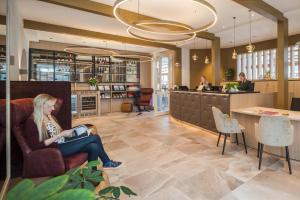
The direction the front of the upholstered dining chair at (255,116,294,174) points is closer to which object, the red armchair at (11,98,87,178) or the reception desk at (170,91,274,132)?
the reception desk

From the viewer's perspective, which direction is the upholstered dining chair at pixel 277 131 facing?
away from the camera

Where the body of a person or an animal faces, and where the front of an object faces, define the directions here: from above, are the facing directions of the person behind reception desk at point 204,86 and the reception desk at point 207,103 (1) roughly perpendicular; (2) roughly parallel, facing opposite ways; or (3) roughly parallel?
roughly parallel

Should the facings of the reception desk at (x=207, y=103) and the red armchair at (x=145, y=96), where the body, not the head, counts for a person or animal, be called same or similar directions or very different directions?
same or similar directions

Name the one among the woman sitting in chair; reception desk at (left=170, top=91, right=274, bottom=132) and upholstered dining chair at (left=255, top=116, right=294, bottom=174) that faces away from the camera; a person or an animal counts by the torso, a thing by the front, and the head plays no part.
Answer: the upholstered dining chair

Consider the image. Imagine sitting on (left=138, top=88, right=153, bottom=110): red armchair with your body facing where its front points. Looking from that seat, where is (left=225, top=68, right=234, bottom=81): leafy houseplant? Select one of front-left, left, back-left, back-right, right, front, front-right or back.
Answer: back-left

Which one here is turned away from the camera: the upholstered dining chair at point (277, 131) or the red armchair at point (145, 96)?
the upholstered dining chair

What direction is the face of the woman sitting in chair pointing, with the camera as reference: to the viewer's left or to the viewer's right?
to the viewer's right

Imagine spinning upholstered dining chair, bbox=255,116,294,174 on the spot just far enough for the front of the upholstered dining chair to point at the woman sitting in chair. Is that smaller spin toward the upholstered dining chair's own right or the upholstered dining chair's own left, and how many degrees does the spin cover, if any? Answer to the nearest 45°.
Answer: approximately 135° to the upholstered dining chair's own left

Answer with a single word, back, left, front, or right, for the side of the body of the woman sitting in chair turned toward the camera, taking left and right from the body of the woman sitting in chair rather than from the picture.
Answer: right

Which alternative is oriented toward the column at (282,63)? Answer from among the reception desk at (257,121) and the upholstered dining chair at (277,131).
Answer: the upholstered dining chair

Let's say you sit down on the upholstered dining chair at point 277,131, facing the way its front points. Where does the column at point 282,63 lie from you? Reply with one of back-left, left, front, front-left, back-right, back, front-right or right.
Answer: front

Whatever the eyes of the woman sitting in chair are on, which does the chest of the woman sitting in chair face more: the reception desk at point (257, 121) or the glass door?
the reception desk

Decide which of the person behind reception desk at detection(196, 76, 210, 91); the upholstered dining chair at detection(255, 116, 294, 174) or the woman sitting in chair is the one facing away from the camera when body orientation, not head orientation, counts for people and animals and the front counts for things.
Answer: the upholstered dining chair

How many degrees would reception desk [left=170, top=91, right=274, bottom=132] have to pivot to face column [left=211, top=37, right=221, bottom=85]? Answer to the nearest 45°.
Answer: approximately 135° to its right

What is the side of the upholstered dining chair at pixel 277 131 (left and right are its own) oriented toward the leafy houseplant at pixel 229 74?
front

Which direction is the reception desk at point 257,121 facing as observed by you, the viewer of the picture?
facing the viewer and to the left of the viewer

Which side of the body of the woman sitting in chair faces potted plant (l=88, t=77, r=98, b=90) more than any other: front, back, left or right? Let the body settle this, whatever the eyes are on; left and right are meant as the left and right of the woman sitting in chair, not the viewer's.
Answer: left
